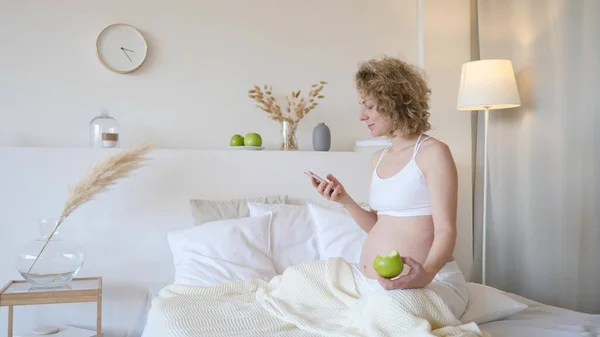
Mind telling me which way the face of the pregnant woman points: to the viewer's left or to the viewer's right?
to the viewer's left

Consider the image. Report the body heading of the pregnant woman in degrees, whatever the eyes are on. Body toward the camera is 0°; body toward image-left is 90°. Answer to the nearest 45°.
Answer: approximately 45°

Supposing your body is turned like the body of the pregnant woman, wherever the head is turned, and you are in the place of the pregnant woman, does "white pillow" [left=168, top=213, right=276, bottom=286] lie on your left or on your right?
on your right

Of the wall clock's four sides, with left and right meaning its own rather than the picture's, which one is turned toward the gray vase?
left

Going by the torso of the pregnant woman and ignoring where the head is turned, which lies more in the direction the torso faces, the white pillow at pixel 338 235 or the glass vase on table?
the glass vase on table

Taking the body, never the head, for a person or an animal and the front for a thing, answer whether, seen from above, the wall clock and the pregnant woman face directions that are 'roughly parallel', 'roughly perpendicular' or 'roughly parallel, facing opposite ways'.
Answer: roughly perpendicular

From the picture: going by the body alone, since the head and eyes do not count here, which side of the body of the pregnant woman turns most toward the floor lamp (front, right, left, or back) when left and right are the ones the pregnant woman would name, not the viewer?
back

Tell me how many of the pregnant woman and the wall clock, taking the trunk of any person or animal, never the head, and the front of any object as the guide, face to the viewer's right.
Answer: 0

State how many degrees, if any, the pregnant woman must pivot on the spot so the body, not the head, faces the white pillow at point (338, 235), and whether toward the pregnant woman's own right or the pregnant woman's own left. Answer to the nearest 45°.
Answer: approximately 90° to the pregnant woman's own right

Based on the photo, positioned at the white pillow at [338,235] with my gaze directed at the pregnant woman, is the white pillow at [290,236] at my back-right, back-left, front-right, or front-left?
back-right

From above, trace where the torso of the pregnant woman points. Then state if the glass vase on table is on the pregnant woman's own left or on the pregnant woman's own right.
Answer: on the pregnant woman's own right
